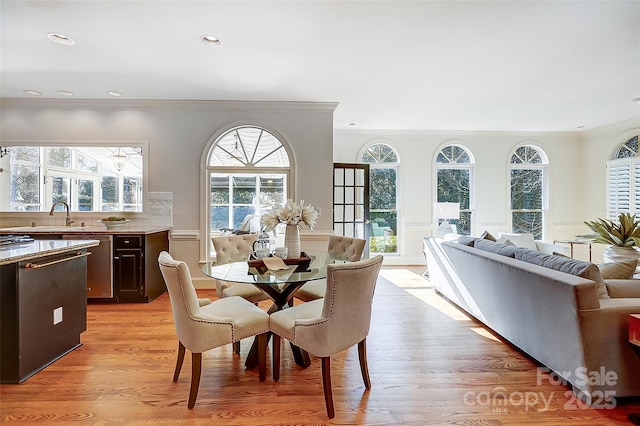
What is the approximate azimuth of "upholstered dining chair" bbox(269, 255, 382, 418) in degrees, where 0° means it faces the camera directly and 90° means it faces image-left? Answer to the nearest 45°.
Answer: approximately 135°

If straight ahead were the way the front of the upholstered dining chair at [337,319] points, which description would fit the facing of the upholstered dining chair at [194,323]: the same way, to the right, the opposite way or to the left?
to the right

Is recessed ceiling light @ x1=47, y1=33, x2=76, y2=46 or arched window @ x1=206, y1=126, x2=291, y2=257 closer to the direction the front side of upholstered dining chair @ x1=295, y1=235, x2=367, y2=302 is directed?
the recessed ceiling light

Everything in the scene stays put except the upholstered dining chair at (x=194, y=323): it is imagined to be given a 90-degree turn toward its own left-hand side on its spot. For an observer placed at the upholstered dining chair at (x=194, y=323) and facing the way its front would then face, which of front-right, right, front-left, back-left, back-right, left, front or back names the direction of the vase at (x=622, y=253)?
back-right

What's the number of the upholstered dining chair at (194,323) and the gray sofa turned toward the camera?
0

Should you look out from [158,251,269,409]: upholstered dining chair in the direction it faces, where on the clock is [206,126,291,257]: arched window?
The arched window is roughly at 11 o'clock from the upholstered dining chair.

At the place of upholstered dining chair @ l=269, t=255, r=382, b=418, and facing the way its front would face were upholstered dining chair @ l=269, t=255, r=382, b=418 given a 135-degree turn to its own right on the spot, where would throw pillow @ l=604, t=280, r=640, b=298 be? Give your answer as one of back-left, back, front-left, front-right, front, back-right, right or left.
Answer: front

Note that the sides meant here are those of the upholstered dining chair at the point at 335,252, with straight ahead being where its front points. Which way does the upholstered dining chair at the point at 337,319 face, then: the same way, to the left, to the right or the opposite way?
to the right

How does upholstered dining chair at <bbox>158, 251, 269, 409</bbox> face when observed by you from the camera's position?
facing away from the viewer and to the right of the viewer

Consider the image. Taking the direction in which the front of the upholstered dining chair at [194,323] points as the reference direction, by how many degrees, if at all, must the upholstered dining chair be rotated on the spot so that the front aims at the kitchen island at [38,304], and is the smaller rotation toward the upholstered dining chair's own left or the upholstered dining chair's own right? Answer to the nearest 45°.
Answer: approximately 90° to the upholstered dining chair's own left
